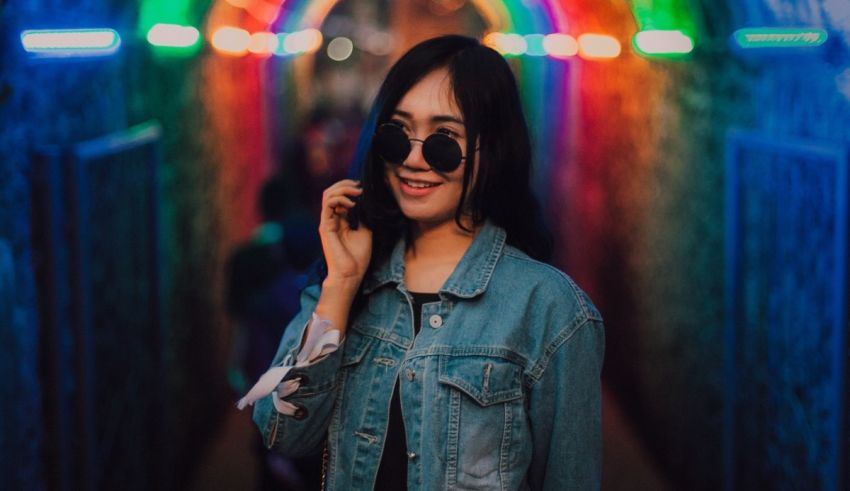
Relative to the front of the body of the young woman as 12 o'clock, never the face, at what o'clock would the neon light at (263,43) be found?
The neon light is roughly at 4 o'clock from the young woman.

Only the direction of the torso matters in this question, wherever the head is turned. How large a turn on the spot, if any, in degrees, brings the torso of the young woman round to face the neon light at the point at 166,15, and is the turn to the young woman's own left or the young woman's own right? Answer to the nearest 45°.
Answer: approximately 90° to the young woman's own right

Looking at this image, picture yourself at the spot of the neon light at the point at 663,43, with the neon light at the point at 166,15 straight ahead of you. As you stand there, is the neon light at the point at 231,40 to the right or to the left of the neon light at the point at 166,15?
right

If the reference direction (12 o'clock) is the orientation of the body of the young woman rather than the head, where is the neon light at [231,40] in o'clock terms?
The neon light is roughly at 4 o'clock from the young woman.

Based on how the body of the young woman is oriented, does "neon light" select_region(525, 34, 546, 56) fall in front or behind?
behind

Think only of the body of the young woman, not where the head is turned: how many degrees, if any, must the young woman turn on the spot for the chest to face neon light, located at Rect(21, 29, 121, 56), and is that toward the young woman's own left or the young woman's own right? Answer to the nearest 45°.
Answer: approximately 90° to the young woman's own right

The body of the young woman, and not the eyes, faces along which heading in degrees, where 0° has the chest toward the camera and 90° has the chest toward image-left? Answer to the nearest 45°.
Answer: approximately 45°
